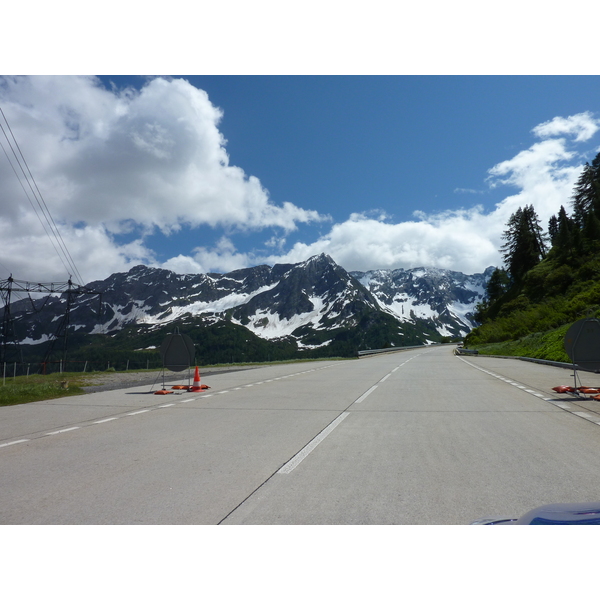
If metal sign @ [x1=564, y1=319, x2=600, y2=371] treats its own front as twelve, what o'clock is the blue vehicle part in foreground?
The blue vehicle part in foreground is roughly at 6 o'clock from the metal sign.

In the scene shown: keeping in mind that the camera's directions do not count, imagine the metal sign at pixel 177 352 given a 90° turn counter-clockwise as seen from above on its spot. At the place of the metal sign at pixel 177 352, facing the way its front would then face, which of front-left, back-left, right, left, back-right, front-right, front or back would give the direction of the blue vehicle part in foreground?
left

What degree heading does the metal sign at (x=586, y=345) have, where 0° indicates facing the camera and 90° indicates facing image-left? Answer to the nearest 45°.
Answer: approximately 180°

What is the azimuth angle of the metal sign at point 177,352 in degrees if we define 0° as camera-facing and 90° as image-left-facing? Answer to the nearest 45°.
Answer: approximately 180°

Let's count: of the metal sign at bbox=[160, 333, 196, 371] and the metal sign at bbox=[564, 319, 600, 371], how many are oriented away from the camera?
2

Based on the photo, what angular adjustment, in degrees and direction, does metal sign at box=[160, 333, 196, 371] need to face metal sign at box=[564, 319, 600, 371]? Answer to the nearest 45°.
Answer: approximately 135° to its right

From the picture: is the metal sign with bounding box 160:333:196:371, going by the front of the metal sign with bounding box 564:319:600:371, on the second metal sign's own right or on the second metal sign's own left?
on the second metal sign's own left
